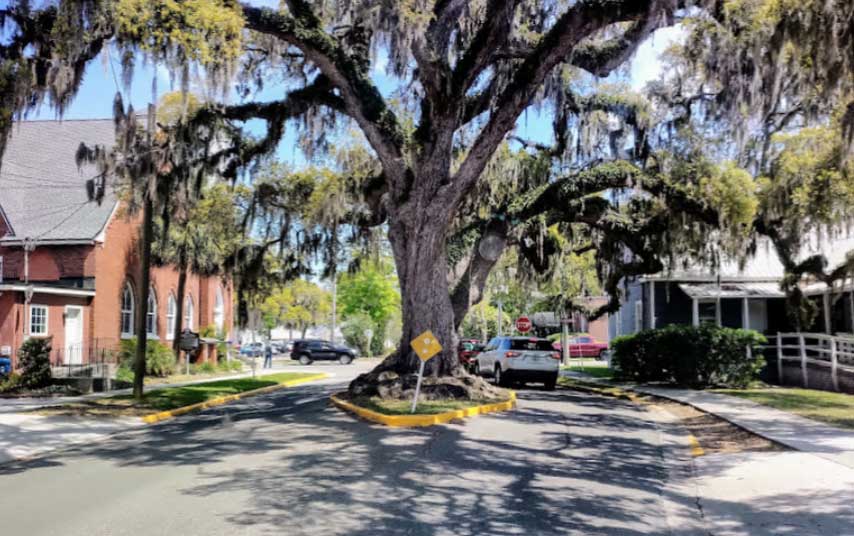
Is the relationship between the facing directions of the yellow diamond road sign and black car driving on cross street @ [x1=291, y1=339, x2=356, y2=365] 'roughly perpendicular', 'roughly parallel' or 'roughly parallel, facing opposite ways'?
roughly perpendicular

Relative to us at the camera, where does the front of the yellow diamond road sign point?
facing the viewer

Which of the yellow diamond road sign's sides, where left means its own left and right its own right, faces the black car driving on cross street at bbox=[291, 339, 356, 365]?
back

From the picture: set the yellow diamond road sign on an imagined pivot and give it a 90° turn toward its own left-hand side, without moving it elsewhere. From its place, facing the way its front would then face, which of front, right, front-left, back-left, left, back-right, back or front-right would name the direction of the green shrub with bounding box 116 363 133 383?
back-left

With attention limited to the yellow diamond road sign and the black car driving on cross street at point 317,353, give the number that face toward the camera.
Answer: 1

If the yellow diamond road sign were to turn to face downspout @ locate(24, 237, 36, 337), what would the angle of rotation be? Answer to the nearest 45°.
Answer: approximately 135° to its right

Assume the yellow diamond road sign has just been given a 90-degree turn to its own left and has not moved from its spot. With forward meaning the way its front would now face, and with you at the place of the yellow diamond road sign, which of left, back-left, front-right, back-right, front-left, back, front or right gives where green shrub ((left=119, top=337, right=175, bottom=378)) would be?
back-left
